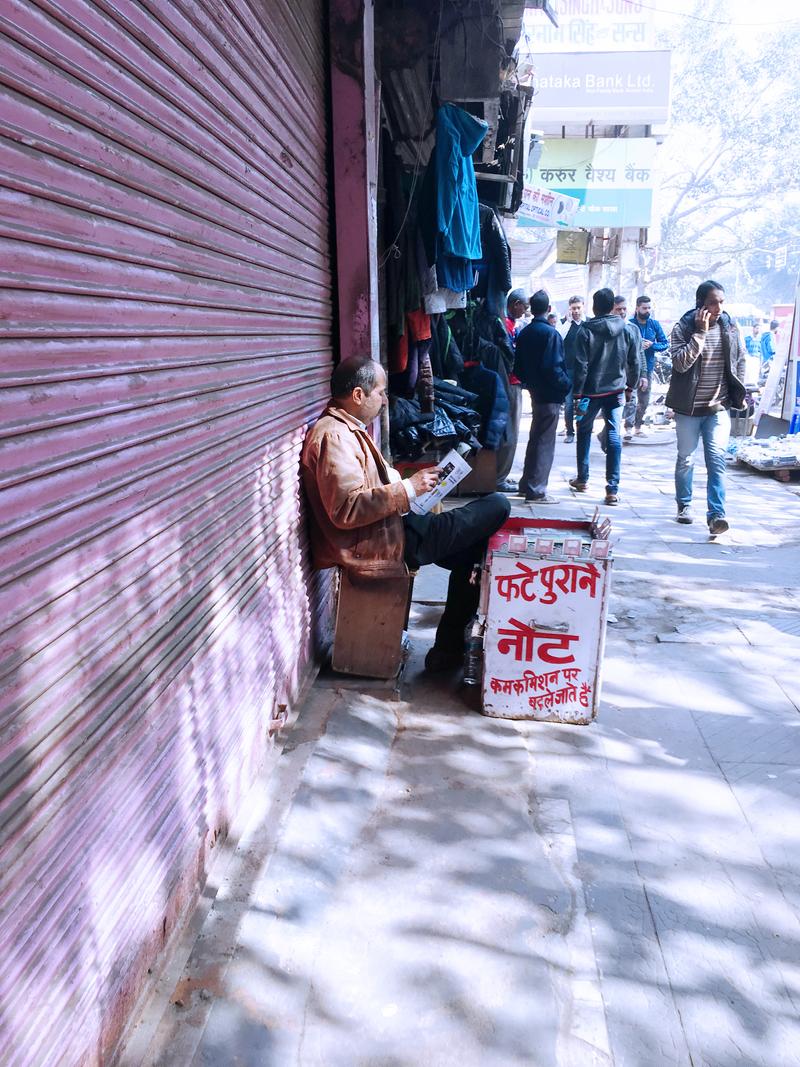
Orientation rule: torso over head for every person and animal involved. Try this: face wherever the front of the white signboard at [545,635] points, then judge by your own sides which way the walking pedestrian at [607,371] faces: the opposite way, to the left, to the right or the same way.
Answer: the opposite way

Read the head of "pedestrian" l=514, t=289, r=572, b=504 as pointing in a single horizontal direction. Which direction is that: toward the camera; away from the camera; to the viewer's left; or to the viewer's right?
away from the camera

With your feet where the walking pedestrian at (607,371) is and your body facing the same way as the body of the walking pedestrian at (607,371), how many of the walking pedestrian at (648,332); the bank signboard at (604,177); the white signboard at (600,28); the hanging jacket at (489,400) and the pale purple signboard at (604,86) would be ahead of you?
4

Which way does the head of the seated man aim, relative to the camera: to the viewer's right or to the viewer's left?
to the viewer's right

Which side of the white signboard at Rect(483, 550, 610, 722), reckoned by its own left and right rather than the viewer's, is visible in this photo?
front

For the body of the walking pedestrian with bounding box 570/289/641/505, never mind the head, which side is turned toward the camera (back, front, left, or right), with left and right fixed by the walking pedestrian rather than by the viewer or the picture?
back

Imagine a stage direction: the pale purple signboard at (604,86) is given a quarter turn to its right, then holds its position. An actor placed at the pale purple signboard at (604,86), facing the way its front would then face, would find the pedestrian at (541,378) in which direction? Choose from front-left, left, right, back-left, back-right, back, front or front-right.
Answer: left

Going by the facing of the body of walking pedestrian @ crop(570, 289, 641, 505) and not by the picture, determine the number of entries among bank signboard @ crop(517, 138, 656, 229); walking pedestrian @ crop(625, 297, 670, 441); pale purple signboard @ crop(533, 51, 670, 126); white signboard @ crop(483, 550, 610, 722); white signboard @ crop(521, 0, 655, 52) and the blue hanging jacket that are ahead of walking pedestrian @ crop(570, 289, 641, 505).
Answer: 4

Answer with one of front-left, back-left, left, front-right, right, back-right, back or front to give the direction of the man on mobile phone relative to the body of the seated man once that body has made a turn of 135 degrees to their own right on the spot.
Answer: back

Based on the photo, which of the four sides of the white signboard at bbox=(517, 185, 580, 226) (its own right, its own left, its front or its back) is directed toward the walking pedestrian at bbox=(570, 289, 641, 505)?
front

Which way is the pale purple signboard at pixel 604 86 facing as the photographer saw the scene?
facing the viewer

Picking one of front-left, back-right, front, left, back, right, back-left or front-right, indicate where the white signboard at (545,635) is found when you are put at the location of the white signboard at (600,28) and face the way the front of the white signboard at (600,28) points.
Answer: front

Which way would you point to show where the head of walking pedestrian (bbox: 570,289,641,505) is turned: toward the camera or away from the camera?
away from the camera

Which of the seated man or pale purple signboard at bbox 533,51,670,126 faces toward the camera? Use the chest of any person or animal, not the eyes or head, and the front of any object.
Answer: the pale purple signboard

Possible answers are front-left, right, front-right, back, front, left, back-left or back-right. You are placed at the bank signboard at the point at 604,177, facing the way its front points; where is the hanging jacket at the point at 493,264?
front

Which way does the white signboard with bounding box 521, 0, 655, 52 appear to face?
toward the camera

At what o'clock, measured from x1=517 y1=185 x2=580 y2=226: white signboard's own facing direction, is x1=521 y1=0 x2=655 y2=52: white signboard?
x1=521 y1=0 x2=655 y2=52: white signboard is roughly at 6 o'clock from x1=517 y1=185 x2=580 y2=226: white signboard.
